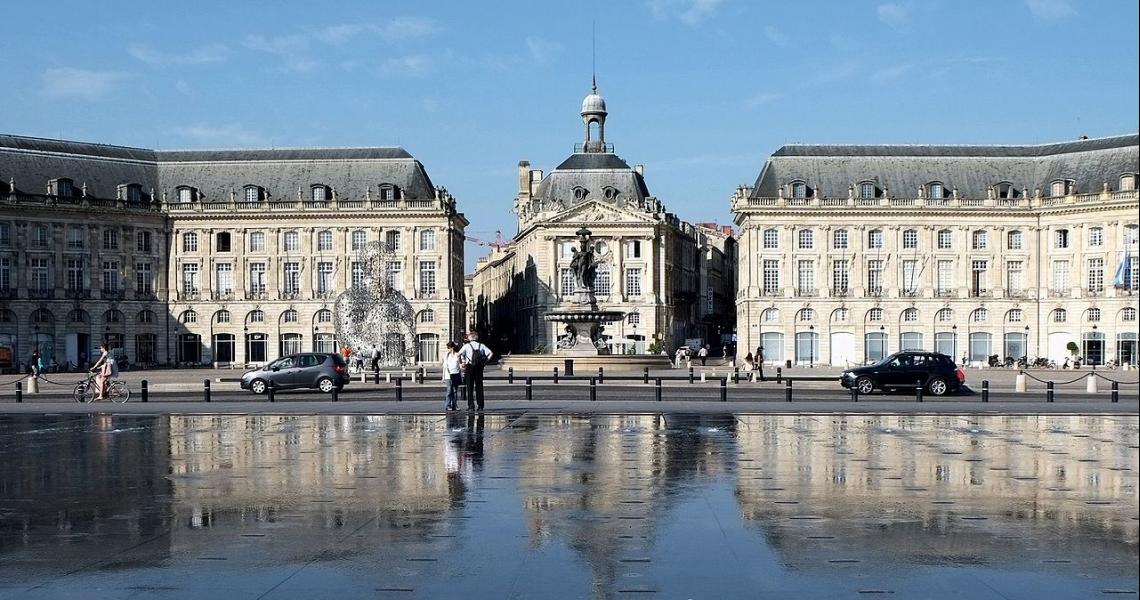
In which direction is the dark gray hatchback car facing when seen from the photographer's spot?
facing to the left of the viewer

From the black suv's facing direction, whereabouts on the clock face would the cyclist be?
The cyclist is roughly at 11 o'clock from the black suv.

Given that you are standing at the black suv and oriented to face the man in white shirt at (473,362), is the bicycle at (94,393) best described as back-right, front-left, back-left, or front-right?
front-right

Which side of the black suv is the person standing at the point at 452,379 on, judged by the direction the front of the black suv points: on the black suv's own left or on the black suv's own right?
on the black suv's own left

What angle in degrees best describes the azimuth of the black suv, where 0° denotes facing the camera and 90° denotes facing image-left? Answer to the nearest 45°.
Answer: approximately 90°

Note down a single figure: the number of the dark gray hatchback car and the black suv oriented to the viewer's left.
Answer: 2
